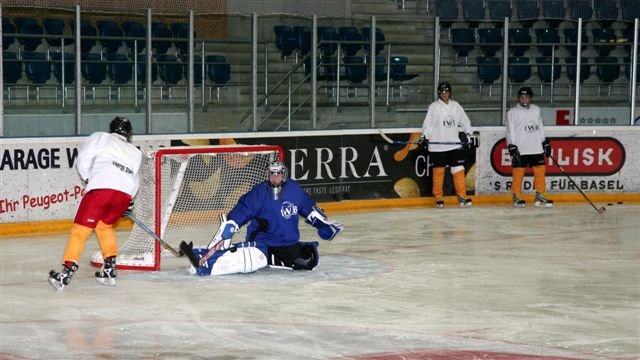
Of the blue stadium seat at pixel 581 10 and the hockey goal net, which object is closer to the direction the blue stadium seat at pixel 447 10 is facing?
the hockey goal net

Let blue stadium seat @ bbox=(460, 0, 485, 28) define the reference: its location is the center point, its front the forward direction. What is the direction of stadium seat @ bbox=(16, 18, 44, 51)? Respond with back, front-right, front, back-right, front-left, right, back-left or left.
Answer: front-right

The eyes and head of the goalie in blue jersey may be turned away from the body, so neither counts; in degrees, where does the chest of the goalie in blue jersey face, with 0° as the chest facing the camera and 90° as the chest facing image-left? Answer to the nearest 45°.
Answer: approximately 0°

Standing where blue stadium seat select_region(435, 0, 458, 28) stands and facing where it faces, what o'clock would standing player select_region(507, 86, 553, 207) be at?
The standing player is roughly at 11 o'clock from the blue stadium seat.

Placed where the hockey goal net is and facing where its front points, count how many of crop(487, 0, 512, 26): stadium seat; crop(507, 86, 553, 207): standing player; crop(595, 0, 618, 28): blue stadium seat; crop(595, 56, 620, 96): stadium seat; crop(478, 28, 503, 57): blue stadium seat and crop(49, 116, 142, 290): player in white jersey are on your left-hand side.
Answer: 5

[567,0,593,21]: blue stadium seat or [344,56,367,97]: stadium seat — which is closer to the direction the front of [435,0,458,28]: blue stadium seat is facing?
the stadium seat

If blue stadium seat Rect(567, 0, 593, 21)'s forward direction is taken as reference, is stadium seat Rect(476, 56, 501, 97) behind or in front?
in front

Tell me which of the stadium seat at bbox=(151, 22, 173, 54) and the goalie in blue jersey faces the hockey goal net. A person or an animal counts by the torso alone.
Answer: the stadium seat

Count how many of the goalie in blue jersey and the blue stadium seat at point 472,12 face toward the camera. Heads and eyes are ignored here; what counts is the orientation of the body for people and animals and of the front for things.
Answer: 2

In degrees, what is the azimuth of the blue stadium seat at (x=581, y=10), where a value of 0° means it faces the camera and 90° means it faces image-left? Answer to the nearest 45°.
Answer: approximately 0°

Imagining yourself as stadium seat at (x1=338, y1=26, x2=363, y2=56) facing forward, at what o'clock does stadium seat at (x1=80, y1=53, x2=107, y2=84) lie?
stadium seat at (x1=80, y1=53, x2=107, y2=84) is roughly at 2 o'clock from stadium seat at (x1=338, y1=26, x2=363, y2=56).

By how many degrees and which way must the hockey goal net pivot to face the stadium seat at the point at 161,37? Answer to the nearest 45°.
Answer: approximately 135° to its left

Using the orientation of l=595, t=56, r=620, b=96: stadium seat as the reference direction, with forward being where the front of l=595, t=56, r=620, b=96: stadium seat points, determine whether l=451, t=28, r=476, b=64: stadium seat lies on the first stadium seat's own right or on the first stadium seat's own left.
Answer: on the first stadium seat's own right

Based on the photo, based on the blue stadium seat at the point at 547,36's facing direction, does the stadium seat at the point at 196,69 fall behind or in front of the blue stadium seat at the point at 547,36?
in front

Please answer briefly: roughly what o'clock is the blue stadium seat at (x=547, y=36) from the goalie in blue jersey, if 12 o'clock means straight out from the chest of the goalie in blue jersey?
The blue stadium seat is roughly at 7 o'clock from the goalie in blue jersey.
